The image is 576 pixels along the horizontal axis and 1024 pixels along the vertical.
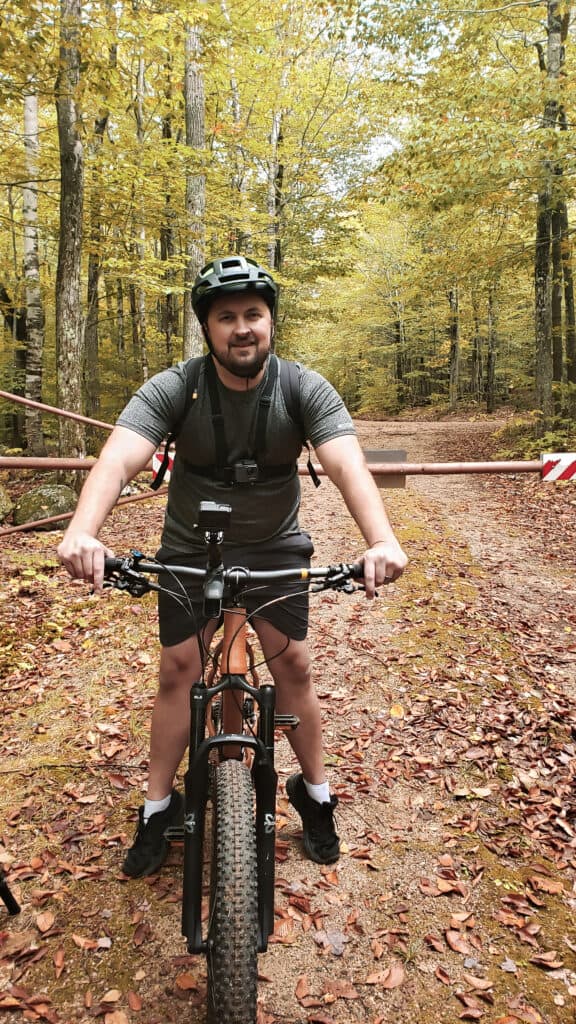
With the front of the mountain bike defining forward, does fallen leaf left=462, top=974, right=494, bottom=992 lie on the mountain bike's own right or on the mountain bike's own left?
on the mountain bike's own left

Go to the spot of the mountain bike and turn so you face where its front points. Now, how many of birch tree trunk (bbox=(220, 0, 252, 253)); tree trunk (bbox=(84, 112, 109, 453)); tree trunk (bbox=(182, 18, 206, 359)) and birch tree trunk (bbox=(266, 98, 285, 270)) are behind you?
4

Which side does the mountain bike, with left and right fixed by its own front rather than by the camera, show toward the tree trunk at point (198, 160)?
back

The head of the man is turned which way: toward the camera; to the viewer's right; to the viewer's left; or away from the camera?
toward the camera

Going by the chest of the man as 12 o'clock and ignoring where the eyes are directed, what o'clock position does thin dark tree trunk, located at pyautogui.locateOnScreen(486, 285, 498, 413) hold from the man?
The thin dark tree trunk is roughly at 7 o'clock from the man.

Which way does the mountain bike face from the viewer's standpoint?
toward the camera

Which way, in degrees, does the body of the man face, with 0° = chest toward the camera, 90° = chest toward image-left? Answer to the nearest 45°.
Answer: approximately 0°

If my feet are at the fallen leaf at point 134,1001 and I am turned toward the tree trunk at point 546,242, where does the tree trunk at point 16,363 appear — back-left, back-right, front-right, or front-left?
front-left

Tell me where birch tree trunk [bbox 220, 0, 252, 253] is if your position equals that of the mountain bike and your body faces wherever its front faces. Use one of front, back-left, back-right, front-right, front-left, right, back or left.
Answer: back

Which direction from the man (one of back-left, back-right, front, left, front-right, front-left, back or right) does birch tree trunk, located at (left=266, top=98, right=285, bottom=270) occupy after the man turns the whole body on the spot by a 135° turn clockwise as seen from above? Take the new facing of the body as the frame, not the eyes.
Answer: front-right
